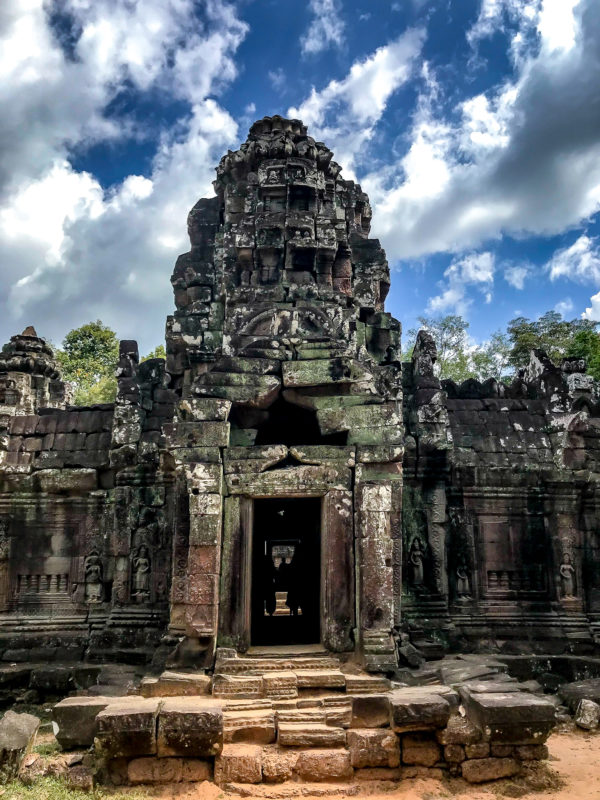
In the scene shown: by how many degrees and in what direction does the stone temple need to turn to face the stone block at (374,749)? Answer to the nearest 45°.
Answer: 0° — it already faces it

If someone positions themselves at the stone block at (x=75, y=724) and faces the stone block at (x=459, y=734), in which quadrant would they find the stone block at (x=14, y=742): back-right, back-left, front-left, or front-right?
back-right

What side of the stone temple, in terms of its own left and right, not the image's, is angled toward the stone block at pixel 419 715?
front

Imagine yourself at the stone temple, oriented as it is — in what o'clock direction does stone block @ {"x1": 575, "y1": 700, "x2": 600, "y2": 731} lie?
The stone block is roughly at 10 o'clock from the stone temple.

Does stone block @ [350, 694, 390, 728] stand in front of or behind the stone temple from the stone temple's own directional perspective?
in front

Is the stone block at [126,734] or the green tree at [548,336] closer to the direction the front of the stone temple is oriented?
the stone block

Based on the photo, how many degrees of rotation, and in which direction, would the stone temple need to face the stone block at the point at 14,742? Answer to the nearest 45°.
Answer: approximately 45° to its right

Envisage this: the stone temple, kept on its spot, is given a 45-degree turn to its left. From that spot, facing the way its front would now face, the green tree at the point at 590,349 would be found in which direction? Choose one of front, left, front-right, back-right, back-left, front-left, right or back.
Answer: left

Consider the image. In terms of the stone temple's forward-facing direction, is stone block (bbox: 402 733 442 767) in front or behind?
in front

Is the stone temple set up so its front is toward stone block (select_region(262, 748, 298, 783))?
yes

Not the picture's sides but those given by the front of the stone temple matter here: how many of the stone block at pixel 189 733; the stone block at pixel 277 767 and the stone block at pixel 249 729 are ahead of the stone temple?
3

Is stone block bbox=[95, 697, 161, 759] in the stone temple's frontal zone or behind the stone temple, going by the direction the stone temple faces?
frontal zone

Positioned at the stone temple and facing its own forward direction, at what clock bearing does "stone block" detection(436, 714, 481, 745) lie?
The stone block is roughly at 11 o'clock from the stone temple.

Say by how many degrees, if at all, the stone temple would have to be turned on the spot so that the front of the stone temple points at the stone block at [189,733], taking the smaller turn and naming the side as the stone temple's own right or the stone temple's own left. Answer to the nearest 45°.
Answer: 0° — it already faces it

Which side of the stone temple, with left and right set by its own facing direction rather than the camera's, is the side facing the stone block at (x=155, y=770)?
front

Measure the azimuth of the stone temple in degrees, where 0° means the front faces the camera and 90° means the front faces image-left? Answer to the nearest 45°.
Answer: approximately 0°

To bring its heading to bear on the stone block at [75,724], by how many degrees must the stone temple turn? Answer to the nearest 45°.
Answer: approximately 45° to its right
